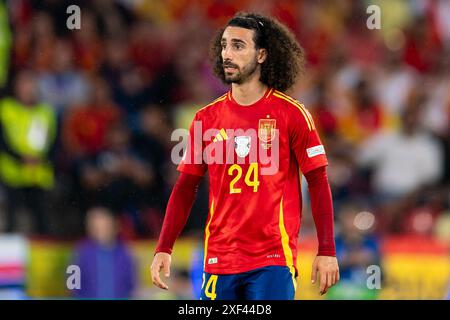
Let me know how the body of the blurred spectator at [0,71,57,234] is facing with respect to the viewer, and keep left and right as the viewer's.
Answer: facing the viewer

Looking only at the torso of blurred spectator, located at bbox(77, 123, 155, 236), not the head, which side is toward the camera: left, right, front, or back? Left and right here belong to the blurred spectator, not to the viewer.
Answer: front

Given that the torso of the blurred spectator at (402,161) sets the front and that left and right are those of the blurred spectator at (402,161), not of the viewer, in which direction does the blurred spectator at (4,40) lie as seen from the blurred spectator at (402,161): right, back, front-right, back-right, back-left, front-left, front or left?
right

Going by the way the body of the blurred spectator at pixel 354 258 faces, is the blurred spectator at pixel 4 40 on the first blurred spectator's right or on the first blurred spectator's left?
on the first blurred spectator's right

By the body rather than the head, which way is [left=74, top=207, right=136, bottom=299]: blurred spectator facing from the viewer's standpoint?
toward the camera

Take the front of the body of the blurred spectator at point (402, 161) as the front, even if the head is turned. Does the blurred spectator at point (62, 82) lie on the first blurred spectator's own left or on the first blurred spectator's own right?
on the first blurred spectator's own right
